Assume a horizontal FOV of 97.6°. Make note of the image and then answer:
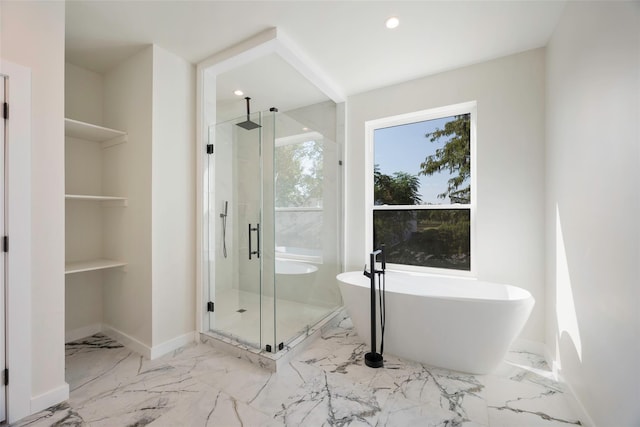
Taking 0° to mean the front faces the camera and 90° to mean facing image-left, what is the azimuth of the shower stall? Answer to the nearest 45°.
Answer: approximately 45°

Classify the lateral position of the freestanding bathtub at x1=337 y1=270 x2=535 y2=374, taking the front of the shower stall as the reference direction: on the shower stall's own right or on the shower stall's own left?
on the shower stall's own left

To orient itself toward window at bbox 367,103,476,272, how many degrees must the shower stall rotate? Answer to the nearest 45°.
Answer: approximately 135° to its left
